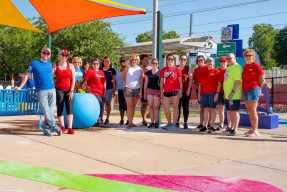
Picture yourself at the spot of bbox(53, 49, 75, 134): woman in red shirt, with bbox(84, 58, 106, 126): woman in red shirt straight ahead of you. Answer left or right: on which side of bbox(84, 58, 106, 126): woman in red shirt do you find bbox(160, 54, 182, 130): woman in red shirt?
right

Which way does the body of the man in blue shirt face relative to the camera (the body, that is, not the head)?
toward the camera

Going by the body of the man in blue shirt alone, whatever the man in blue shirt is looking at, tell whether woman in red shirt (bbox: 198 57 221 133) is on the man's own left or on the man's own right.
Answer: on the man's own left

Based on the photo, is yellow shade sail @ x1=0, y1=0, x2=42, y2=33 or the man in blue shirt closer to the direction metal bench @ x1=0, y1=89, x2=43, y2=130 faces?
the man in blue shirt

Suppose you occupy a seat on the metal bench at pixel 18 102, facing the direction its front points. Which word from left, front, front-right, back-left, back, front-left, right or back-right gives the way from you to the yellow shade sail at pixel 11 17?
back

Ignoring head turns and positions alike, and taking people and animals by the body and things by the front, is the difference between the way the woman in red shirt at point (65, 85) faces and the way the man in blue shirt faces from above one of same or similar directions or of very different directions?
same or similar directions

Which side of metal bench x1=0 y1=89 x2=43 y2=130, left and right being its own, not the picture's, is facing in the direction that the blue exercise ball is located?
left

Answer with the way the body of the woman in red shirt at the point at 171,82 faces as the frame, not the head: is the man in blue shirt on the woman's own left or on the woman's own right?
on the woman's own right

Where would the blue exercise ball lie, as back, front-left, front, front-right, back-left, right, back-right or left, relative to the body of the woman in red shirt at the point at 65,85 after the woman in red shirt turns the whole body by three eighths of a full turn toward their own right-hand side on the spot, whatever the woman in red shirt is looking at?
right

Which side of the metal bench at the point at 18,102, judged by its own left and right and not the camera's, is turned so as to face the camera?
front

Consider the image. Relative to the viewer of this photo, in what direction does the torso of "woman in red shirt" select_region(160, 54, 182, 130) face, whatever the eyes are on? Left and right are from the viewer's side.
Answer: facing the viewer

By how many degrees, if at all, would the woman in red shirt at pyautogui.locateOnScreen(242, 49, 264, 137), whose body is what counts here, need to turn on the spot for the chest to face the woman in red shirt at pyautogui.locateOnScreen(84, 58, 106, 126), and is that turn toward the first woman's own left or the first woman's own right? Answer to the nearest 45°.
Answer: approximately 45° to the first woman's own right

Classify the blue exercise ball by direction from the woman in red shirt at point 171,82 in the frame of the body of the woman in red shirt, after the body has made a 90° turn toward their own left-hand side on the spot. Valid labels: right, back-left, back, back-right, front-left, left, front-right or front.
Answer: back
